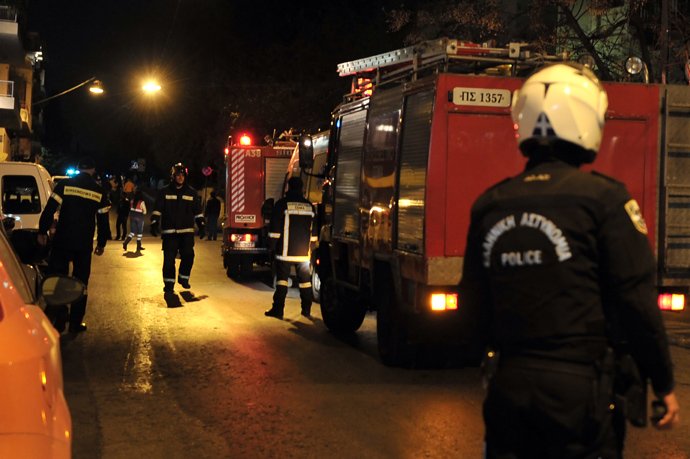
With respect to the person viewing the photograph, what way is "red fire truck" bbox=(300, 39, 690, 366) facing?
facing away from the viewer and to the left of the viewer

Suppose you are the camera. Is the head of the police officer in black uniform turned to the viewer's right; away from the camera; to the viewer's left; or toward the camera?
away from the camera

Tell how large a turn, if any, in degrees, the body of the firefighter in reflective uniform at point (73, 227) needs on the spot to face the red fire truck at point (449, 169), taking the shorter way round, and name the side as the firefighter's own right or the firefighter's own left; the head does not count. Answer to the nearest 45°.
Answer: approximately 135° to the firefighter's own right

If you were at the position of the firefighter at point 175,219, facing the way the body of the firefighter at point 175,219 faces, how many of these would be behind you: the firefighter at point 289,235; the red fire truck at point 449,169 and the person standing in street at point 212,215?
1

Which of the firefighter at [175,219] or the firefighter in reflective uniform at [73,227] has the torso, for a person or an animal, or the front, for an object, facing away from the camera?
the firefighter in reflective uniform

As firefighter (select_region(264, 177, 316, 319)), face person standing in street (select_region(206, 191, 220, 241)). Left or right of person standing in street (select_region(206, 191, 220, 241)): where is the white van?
left

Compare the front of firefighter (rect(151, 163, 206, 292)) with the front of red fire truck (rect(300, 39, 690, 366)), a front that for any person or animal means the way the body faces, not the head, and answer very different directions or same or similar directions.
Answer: very different directions

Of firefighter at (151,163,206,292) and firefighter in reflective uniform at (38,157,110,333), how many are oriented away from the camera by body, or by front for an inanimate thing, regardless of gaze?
1

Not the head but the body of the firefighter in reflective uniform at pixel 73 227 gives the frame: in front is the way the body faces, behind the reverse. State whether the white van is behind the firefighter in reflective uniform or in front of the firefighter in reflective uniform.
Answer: in front

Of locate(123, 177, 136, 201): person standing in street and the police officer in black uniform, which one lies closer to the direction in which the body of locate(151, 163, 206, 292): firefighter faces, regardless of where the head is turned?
the police officer in black uniform

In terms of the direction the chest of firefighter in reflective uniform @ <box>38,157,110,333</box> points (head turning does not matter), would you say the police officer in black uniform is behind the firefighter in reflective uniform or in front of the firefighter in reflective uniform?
behind

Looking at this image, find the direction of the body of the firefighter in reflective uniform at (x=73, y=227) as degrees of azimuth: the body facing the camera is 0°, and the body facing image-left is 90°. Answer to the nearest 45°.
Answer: approximately 180°

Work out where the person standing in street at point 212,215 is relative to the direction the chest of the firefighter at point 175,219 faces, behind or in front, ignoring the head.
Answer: behind

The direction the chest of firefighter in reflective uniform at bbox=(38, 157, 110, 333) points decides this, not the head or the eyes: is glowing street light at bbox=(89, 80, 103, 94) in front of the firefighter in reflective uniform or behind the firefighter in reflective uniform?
in front

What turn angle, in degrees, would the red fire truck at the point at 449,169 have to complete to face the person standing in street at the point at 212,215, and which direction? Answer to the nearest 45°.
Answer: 0° — it already faces them
